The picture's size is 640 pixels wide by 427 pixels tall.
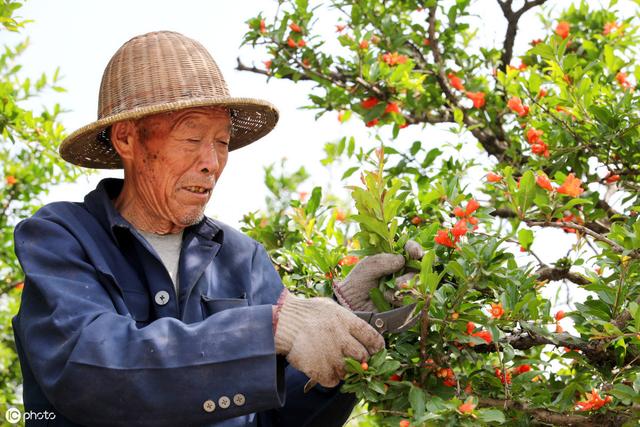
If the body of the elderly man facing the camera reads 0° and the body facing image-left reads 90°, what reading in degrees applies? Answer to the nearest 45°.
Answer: approximately 315°

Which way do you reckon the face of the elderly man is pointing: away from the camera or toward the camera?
toward the camera
